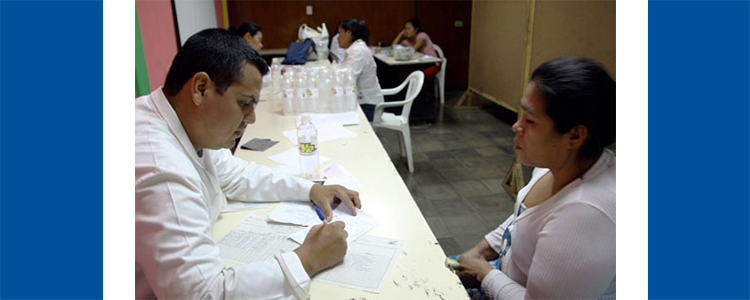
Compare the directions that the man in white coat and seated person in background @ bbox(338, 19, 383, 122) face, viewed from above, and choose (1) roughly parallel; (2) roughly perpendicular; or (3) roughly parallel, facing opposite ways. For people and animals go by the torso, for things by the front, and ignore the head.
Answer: roughly parallel, facing opposite ways

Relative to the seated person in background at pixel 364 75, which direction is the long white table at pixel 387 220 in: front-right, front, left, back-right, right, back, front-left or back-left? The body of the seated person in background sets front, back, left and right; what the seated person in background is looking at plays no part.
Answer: left

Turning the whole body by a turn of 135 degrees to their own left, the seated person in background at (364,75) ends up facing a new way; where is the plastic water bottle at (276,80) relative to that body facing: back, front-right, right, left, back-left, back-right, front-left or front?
right

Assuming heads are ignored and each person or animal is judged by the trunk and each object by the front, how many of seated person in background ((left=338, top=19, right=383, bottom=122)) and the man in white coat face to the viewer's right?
1

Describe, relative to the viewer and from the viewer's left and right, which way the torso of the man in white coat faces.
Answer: facing to the right of the viewer

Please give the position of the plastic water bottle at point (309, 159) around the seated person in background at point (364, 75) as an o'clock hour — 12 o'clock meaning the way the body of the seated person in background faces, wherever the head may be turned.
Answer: The plastic water bottle is roughly at 9 o'clock from the seated person in background.

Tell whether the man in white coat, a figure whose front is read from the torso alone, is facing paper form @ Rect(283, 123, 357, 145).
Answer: no

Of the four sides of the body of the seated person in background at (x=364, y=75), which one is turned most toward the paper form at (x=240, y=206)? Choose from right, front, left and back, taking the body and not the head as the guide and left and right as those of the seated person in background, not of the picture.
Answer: left

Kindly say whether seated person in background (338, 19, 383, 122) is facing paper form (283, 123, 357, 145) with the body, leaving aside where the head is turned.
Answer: no

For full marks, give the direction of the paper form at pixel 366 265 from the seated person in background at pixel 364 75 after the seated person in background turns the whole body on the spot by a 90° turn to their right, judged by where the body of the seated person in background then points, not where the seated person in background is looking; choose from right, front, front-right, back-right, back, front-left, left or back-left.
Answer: back

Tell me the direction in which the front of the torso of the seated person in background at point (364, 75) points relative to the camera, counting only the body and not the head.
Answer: to the viewer's left

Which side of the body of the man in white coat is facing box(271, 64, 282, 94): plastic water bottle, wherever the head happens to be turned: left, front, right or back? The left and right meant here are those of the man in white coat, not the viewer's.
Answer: left

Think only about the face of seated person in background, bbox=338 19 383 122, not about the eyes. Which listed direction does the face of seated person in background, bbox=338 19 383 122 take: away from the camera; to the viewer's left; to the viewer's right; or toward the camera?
to the viewer's left

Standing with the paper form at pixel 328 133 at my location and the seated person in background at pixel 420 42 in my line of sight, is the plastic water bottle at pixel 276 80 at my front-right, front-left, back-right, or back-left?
front-left

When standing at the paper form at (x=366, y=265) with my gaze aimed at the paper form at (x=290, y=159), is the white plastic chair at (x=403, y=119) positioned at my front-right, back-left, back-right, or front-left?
front-right
